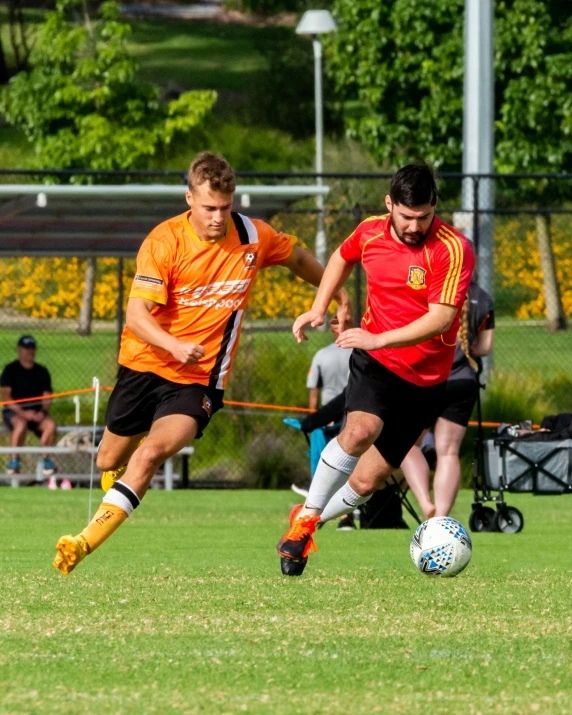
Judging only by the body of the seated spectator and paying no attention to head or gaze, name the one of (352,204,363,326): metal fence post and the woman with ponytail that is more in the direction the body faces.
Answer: the woman with ponytail

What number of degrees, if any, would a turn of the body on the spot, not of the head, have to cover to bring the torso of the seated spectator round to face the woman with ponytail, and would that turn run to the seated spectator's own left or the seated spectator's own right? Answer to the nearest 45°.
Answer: approximately 45° to the seated spectator's own left

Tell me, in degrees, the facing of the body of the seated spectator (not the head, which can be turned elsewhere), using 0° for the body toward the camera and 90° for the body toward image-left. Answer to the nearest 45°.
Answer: approximately 0°

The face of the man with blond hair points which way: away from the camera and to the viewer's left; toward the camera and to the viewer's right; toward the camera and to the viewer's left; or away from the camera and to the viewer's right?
toward the camera and to the viewer's right

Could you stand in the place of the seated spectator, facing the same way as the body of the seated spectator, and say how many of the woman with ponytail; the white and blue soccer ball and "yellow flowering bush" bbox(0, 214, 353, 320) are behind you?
1

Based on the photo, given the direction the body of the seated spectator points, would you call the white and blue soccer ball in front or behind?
in front

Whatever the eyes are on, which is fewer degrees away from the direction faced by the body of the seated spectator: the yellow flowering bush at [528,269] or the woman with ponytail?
the woman with ponytail

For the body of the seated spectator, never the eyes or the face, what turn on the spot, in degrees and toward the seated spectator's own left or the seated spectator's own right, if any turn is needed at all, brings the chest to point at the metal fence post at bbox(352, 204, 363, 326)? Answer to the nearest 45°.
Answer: approximately 90° to the seated spectator's own left

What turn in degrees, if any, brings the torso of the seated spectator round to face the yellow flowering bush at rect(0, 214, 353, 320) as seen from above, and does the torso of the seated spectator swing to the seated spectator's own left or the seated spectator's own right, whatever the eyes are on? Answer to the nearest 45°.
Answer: approximately 180°

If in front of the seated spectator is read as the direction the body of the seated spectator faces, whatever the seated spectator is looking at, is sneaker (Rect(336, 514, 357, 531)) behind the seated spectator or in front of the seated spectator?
in front

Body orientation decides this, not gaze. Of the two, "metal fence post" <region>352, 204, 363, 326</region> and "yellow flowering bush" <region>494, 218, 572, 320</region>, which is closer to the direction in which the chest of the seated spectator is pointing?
the metal fence post

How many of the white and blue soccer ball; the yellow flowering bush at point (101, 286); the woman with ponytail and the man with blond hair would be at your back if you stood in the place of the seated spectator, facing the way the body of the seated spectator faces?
1

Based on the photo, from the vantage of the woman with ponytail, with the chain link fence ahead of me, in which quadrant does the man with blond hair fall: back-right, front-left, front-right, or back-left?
back-left

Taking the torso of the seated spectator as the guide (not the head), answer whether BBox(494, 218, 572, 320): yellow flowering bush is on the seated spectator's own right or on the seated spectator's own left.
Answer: on the seated spectator's own left

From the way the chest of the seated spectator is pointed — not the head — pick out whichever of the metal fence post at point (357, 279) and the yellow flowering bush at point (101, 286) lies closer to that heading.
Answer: the metal fence post
